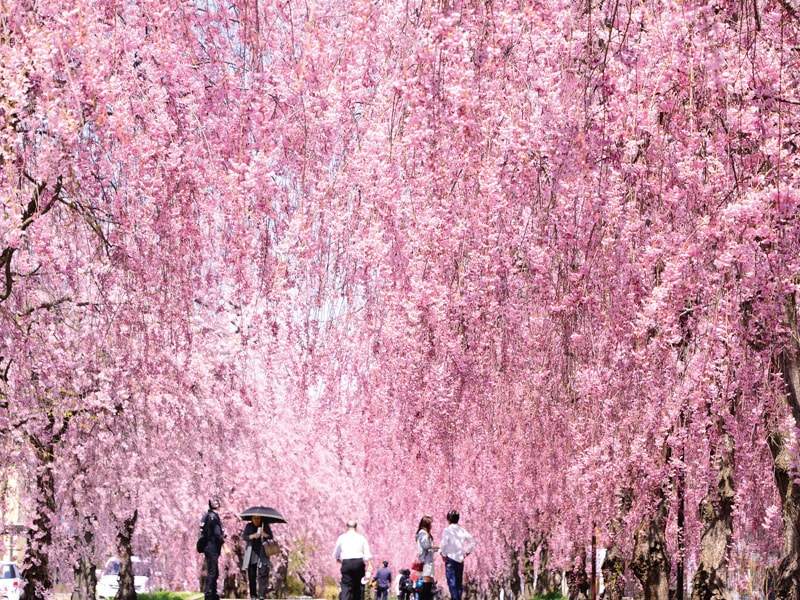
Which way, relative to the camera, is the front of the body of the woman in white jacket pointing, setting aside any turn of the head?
to the viewer's right

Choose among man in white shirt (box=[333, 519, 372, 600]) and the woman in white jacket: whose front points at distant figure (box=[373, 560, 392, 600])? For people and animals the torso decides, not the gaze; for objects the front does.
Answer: the man in white shirt

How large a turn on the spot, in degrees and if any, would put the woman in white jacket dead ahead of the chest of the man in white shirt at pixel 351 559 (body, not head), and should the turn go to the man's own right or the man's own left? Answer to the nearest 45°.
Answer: approximately 90° to the man's own right

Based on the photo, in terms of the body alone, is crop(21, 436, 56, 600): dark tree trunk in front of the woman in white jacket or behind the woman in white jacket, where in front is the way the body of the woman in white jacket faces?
behind

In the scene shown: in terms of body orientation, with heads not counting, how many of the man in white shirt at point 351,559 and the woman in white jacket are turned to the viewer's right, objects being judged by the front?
1

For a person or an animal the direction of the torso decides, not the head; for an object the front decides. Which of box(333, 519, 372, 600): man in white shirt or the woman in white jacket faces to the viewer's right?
the woman in white jacket

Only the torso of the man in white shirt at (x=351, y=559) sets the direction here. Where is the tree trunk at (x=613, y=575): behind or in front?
in front

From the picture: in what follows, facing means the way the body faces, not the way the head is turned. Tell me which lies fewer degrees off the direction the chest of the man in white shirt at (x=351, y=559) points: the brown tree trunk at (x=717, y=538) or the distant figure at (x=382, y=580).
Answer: the distant figure

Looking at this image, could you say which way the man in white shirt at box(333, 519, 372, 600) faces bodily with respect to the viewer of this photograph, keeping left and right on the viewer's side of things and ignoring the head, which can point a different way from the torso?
facing away from the viewer

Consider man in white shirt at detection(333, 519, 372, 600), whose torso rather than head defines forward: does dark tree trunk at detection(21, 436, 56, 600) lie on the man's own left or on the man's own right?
on the man's own left

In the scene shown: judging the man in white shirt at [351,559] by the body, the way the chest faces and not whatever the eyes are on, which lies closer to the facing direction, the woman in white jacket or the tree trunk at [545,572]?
the tree trunk
